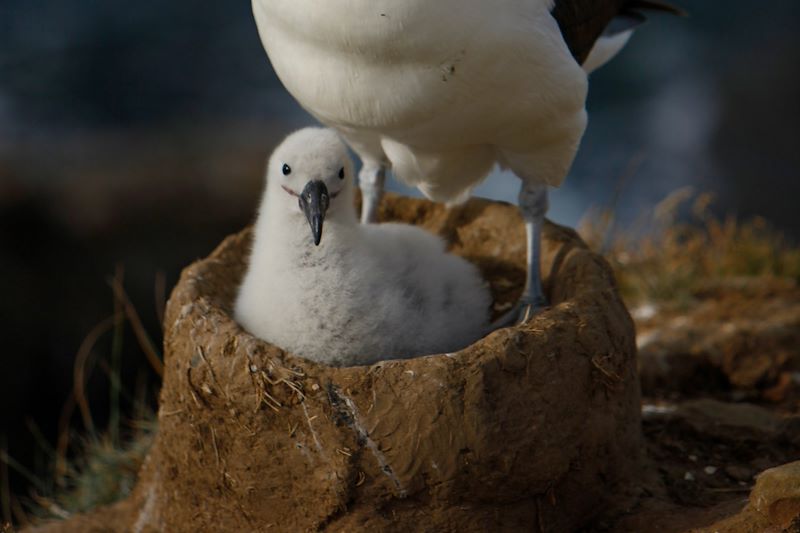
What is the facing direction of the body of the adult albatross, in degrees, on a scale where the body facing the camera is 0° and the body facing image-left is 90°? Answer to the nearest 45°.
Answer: approximately 45°

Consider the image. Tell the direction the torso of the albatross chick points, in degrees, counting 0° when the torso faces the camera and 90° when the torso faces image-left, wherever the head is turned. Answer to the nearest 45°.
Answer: approximately 45°
